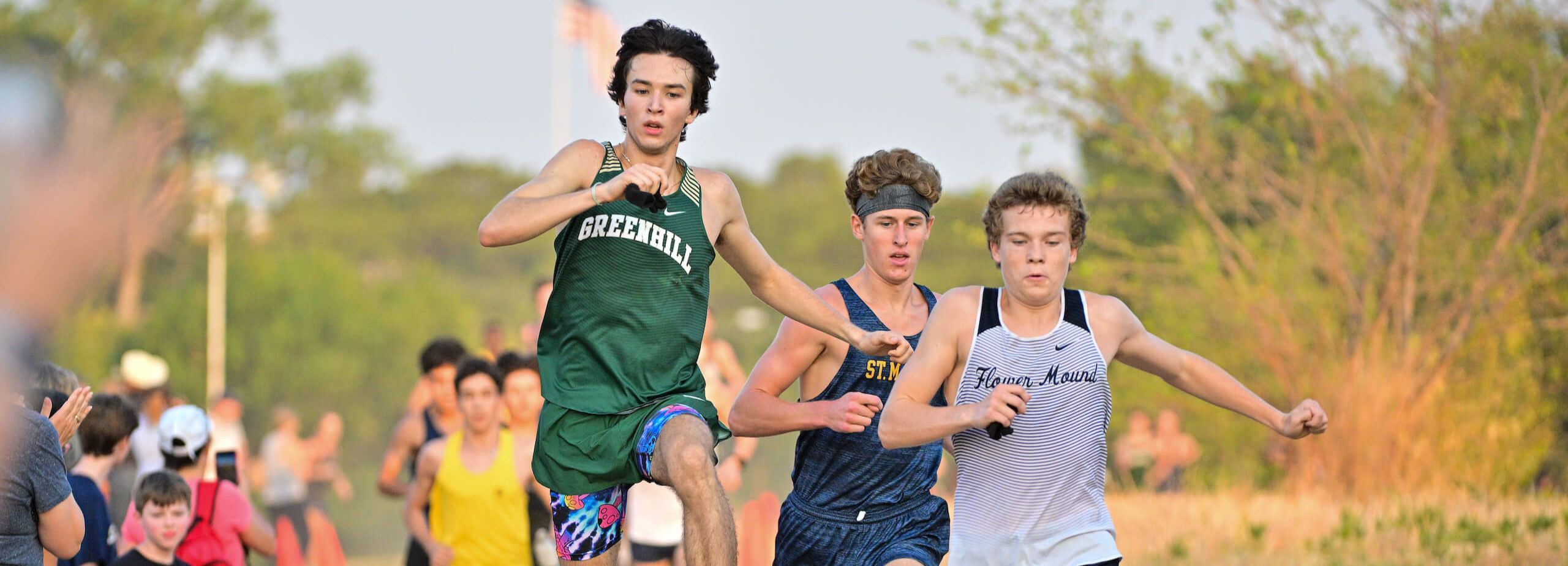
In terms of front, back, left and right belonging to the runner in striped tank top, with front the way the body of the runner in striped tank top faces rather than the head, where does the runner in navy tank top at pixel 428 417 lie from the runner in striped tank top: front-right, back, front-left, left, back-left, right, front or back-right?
back-right

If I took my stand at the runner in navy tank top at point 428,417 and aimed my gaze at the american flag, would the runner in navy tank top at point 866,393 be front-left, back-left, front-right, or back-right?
back-right

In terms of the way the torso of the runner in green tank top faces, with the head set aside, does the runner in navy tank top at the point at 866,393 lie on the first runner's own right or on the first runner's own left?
on the first runner's own left

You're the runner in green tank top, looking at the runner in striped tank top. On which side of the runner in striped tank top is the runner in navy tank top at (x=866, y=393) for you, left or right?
left

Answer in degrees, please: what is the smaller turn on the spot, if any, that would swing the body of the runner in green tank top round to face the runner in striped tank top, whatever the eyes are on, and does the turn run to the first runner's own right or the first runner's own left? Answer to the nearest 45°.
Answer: approximately 90° to the first runner's own left

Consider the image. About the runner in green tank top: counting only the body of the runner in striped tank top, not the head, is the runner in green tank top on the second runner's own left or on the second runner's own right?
on the second runner's own right

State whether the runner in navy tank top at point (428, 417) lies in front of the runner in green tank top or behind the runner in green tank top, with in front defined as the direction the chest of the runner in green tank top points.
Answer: behind

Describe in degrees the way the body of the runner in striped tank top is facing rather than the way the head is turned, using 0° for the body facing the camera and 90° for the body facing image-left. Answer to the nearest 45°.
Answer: approximately 0°
